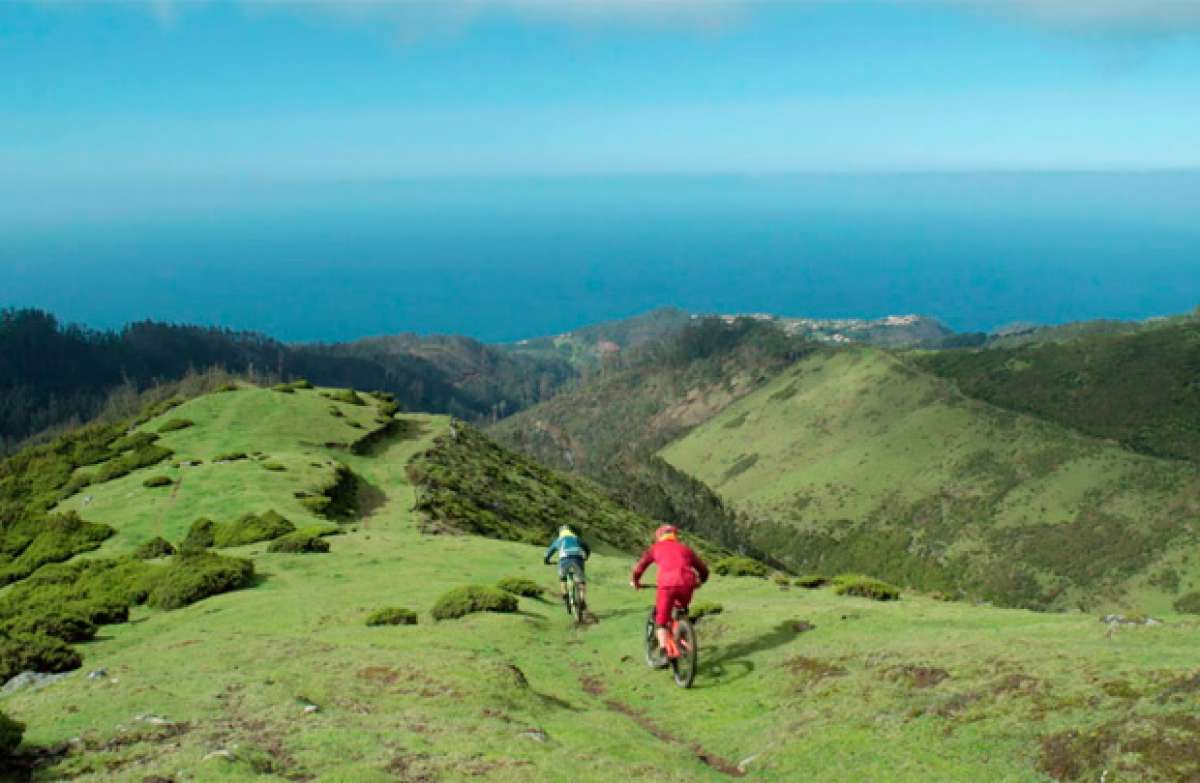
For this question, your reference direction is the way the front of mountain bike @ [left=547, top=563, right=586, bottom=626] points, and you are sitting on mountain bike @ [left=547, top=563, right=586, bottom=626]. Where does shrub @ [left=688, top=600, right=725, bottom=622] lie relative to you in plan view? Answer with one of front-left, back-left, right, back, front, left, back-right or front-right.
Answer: back-right

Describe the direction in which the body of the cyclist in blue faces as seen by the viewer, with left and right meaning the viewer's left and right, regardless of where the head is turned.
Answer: facing away from the viewer

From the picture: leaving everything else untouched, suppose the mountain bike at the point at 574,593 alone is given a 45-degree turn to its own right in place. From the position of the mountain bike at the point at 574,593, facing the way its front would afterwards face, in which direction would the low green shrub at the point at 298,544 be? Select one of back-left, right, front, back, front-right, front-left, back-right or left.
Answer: left

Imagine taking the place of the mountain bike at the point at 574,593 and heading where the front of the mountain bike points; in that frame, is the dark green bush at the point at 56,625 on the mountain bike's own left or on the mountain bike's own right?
on the mountain bike's own left

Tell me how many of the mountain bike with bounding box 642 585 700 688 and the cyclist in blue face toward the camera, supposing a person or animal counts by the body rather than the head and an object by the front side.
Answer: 0

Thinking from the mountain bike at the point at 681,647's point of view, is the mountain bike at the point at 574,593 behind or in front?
in front

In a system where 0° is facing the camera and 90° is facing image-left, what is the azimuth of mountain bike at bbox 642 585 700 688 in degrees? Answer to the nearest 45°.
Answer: approximately 135°

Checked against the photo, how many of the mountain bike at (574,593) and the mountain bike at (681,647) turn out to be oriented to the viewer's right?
0

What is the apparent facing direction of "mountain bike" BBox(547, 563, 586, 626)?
away from the camera
